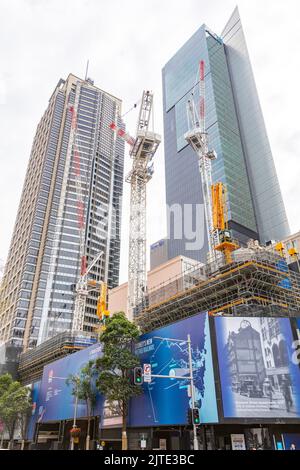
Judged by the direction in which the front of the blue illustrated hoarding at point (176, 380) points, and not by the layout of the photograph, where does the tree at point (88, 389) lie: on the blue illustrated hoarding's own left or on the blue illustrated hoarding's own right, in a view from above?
on the blue illustrated hoarding's own right

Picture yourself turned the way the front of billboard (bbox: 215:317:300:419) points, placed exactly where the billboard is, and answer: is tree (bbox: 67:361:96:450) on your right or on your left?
on your right

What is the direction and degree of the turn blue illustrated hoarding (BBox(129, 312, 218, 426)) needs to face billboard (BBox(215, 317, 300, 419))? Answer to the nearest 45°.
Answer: approximately 90° to its left

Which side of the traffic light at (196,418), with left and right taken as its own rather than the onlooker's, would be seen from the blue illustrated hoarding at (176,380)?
back

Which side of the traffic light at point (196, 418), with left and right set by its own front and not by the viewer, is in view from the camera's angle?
front

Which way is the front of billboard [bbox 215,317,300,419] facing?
toward the camera

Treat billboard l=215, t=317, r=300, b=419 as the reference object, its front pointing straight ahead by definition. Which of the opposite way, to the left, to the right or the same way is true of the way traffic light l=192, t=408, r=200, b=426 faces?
the same way

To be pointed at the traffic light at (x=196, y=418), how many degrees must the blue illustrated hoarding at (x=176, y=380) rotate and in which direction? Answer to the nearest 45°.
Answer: approximately 45° to its left

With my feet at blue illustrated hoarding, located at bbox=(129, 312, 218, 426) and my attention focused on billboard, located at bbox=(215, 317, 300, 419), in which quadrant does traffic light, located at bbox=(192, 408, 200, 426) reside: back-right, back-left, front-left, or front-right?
front-right

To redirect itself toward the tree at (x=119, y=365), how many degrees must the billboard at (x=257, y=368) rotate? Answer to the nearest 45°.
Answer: approximately 90° to its right

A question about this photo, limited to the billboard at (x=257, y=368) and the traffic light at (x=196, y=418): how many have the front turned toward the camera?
2
